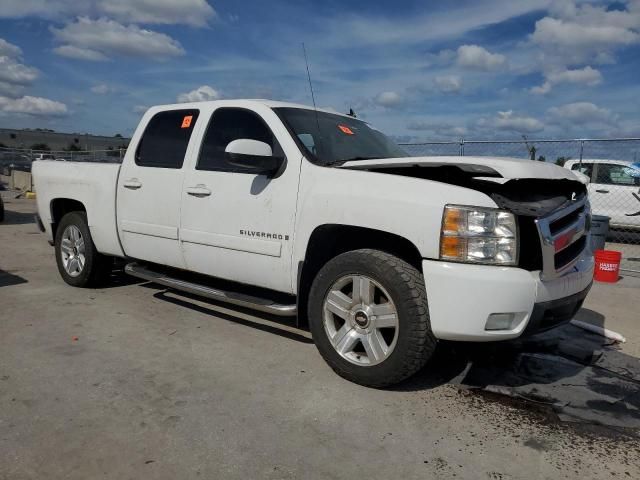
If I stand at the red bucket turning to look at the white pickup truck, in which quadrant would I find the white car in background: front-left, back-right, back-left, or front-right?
back-right

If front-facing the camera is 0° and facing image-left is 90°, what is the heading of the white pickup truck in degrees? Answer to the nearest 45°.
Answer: approximately 315°

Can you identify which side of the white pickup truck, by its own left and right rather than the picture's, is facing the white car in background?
left
